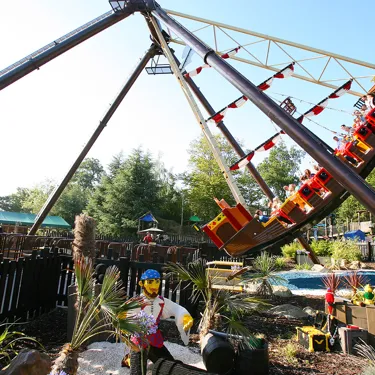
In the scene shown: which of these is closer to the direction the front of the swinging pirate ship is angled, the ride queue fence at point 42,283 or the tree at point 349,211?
the tree

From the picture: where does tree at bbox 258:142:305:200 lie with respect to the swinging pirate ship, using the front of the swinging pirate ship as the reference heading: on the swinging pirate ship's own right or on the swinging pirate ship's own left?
on the swinging pirate ship's own left

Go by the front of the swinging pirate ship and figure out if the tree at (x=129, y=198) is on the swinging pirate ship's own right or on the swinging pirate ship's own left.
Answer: on the swinging pirate ship's own left

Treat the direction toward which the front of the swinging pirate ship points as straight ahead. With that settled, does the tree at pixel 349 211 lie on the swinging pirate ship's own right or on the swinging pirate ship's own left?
on the swinging pirate ship's own left

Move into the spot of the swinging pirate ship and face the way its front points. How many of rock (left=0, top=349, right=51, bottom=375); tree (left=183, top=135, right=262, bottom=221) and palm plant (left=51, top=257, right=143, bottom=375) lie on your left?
1

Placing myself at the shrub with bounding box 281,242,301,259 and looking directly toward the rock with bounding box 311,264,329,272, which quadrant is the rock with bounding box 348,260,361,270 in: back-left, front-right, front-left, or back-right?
front-left

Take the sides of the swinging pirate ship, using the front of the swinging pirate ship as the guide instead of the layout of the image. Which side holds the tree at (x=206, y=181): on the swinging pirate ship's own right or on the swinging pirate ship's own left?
on the swinging pirate ship's own left
